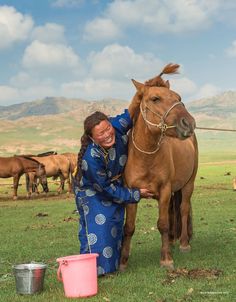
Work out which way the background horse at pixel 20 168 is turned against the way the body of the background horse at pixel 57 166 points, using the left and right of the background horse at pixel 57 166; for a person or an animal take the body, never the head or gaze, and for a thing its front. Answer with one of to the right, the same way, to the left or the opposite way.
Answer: the opposite way

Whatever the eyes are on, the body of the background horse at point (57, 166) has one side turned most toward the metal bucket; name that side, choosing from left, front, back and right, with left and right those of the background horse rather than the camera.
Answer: left

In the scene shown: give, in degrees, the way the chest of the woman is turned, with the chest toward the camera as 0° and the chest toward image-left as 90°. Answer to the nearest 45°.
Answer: approximately 315°

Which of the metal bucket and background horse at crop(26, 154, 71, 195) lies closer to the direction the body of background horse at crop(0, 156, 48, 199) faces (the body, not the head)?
the background horse

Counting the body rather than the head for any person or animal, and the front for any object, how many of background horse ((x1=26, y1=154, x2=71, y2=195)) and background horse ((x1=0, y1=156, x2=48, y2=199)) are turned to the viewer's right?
1

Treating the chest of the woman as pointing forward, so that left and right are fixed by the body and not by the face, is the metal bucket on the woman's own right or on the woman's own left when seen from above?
on the woman's own right

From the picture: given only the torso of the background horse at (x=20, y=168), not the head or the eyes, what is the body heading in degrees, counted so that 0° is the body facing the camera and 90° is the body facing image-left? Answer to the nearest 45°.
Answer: approximately 270°

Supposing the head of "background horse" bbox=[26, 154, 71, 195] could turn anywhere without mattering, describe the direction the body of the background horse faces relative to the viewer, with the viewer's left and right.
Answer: facing to the left of the viewer

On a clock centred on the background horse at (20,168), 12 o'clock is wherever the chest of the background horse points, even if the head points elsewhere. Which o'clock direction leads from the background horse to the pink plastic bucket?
The pink plastic bucket is roughly at 3 o'clock from the background horse.

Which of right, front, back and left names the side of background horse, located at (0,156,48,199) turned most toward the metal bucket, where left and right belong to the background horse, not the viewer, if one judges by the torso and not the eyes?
right
